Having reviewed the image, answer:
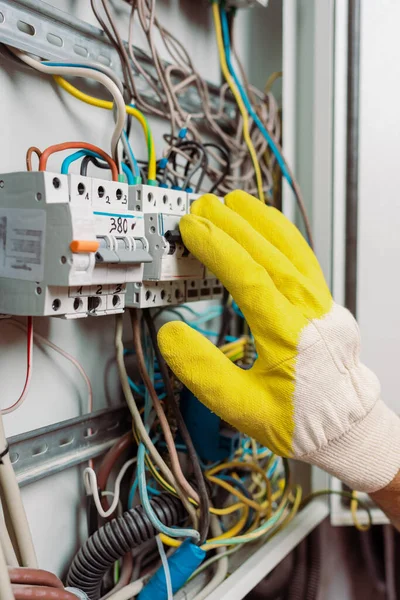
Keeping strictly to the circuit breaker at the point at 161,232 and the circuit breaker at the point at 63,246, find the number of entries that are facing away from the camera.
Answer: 0

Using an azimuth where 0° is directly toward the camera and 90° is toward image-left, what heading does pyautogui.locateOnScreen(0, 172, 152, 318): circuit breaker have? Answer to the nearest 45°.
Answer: approximately 315°

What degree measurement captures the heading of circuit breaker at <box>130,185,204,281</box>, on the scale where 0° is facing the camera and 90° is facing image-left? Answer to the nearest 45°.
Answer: approximately 315°
